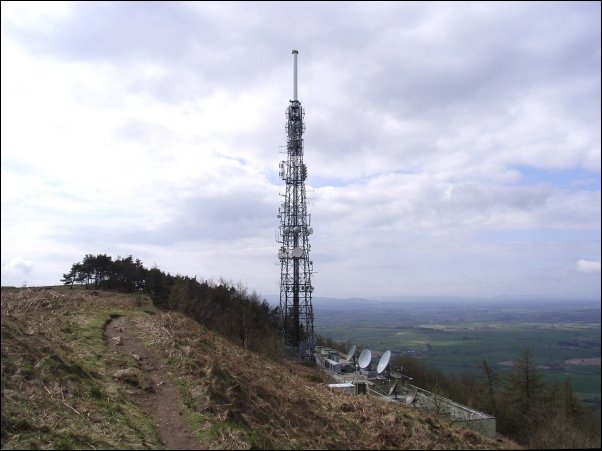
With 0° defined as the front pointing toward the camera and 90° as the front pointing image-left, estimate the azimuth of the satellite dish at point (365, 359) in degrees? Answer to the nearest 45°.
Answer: approximately 45°
